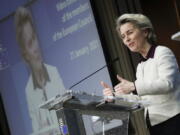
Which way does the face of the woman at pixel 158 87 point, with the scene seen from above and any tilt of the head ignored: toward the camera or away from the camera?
toward the camera

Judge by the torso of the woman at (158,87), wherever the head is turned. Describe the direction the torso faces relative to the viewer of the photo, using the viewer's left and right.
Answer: facing the viewer and to the left of the viewer
